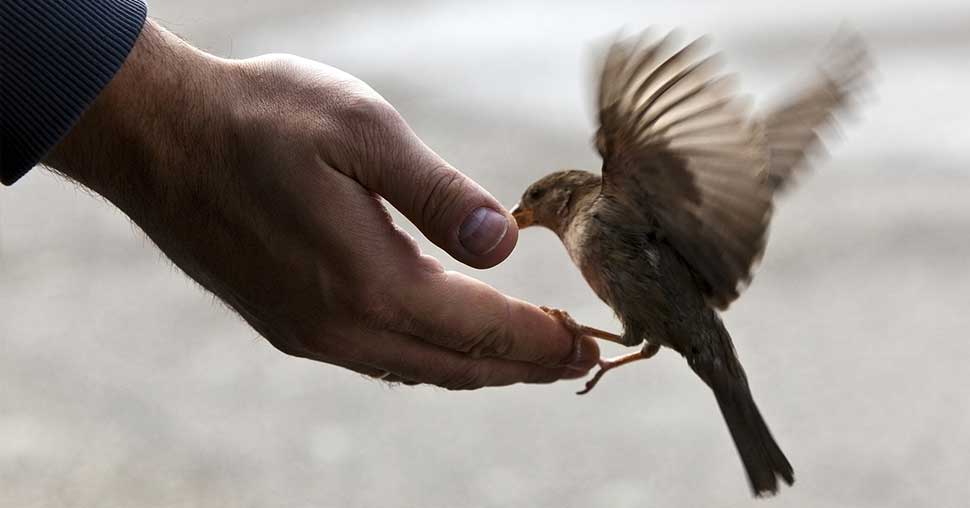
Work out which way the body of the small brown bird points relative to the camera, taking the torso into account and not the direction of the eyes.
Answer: to the viewer's left
